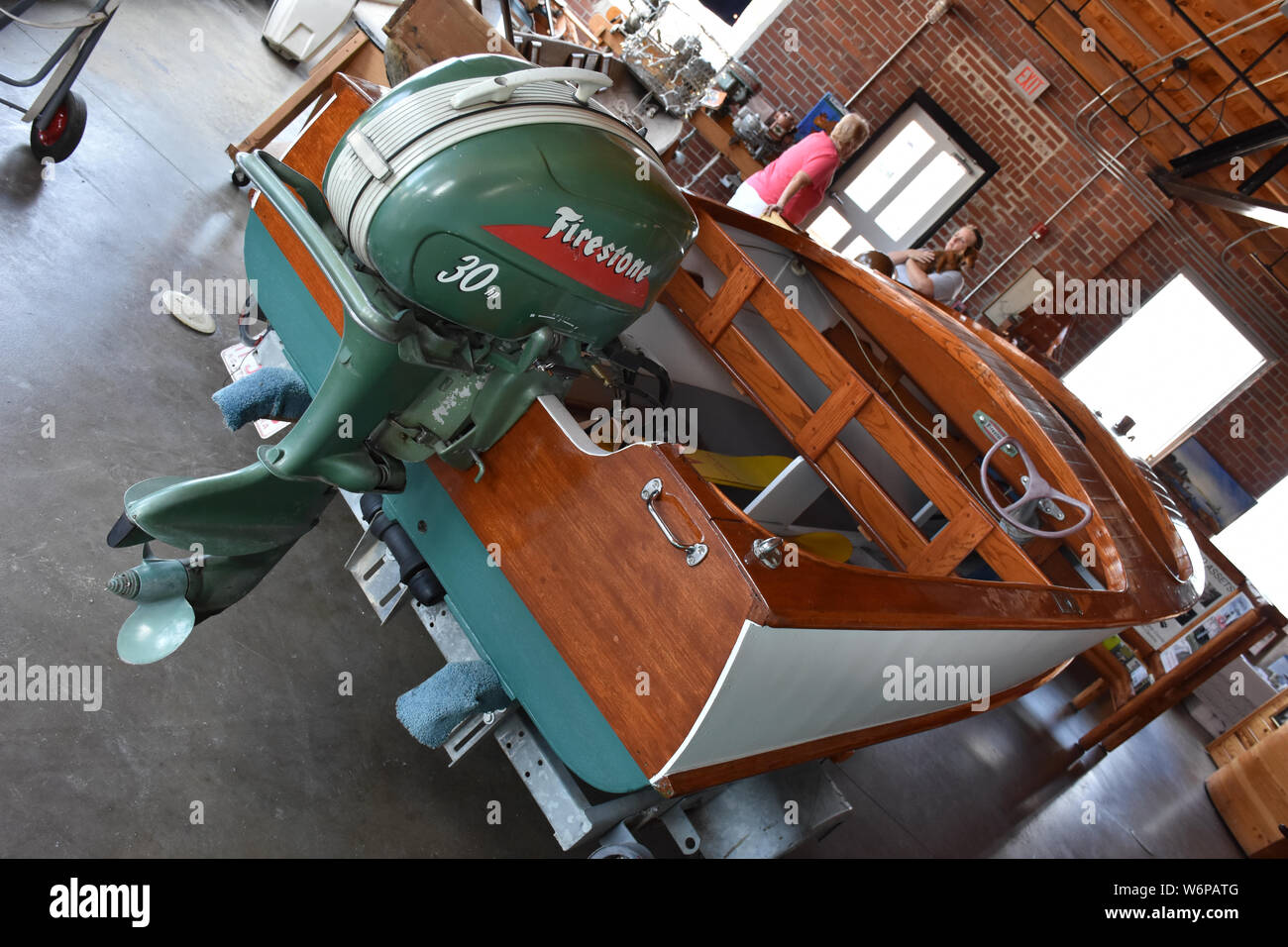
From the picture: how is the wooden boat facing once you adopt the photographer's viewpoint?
facing away from the viewer and to the right of the viewer

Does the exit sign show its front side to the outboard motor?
yes

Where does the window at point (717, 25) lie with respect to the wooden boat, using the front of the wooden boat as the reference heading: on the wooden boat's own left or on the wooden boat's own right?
on the wooden boat's own left

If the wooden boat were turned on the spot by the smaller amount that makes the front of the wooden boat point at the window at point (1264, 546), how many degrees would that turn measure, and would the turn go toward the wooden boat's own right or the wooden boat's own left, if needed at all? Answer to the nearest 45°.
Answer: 0° — it already faces it

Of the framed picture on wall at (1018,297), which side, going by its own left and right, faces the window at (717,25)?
right

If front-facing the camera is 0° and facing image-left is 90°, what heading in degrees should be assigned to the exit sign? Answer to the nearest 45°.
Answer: approximately 0°
